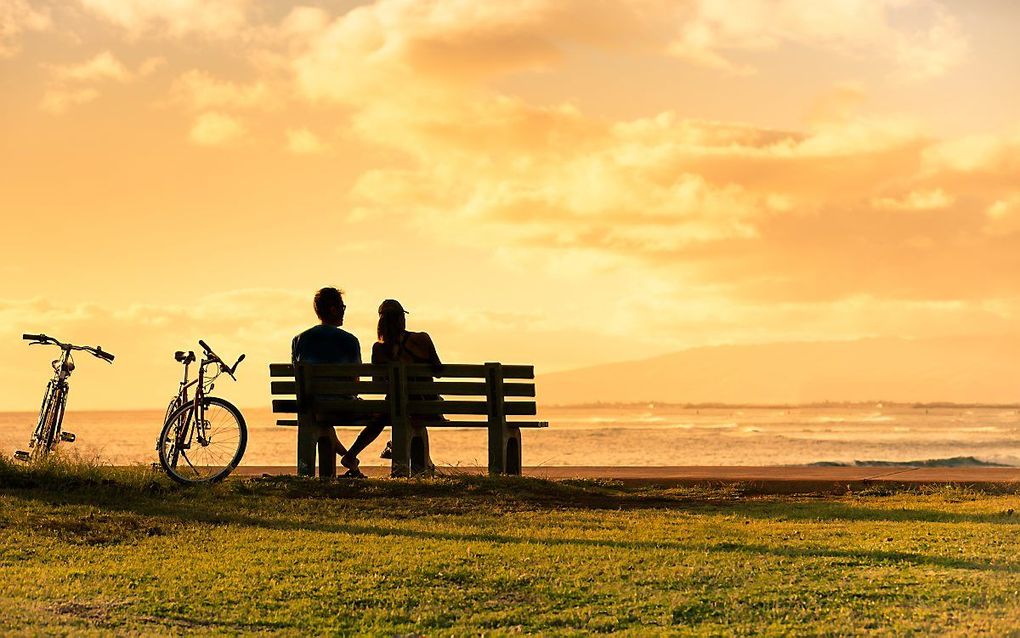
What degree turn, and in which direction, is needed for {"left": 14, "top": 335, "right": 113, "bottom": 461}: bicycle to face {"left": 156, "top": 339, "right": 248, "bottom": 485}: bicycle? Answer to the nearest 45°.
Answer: approximately 45° to its left

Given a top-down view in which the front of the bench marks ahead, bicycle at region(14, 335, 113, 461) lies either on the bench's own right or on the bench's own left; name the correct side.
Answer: on the bench's own left

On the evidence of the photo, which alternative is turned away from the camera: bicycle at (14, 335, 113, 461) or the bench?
the bench

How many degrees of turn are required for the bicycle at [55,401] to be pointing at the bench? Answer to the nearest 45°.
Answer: approximately 90° to its left

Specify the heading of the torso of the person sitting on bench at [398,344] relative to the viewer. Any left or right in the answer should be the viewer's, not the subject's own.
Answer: facing away from the viewer

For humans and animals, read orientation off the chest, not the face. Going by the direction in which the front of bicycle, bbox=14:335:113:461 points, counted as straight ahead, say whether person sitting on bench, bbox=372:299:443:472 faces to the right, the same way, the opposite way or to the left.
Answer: the opposite way

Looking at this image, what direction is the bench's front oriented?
away from the camera

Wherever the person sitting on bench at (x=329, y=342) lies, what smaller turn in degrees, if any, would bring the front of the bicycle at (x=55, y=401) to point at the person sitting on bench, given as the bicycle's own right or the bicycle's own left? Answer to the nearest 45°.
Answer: approximately 90° to the bicycle's own left

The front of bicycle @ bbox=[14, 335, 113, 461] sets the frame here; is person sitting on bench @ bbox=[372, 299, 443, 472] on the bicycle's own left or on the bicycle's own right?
on the bicycle's own left

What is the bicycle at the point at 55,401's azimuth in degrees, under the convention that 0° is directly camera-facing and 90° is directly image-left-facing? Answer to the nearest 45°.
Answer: approximately 0°

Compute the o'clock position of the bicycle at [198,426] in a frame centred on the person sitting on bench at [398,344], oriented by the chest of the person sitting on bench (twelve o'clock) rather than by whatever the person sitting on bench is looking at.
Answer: The bicycle is roughly at 8 o'clock from the person sitting on bench.
